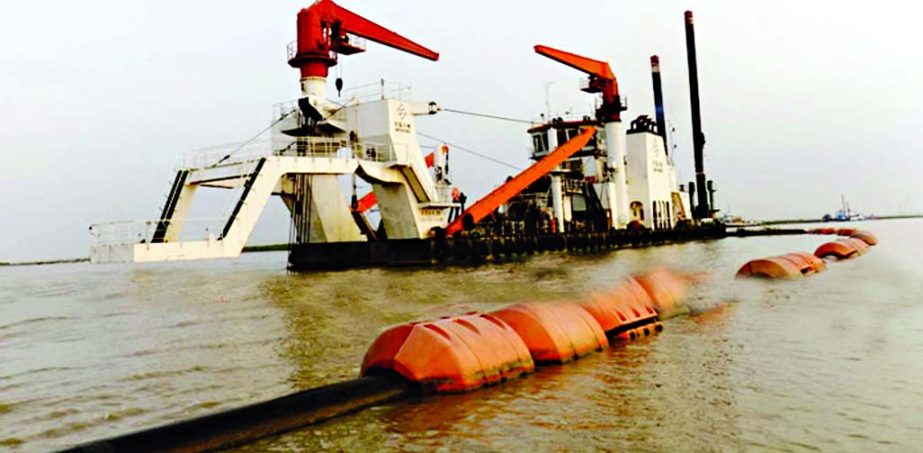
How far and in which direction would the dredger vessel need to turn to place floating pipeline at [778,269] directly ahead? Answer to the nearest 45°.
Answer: approximately 90° to its left

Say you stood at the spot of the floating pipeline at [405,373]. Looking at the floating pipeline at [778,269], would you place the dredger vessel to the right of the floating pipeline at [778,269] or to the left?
left

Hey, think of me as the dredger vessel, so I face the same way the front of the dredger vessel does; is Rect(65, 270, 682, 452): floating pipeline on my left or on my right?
on my left

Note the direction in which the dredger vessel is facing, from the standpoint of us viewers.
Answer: facing the viewer and to the left of the viewer

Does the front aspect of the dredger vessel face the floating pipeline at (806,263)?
no
